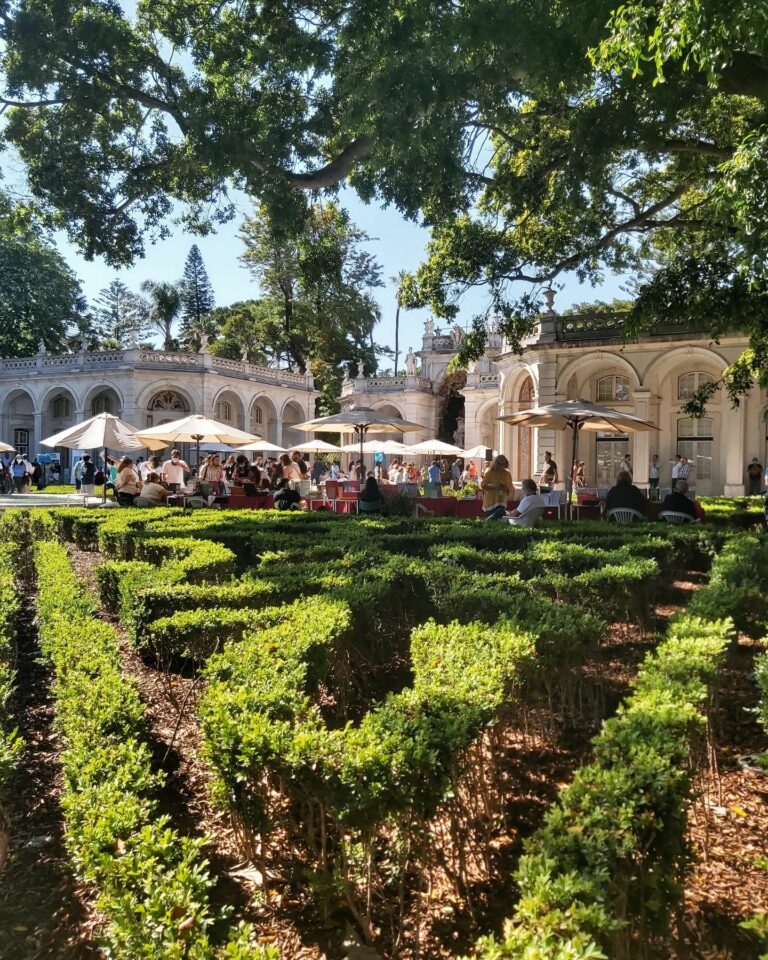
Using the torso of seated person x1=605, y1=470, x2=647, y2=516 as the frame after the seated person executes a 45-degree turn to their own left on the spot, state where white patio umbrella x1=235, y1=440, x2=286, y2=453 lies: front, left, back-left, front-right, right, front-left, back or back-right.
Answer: front

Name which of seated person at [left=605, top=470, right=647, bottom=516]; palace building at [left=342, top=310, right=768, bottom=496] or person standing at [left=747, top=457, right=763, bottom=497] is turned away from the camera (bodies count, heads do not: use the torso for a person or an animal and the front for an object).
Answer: the seated person

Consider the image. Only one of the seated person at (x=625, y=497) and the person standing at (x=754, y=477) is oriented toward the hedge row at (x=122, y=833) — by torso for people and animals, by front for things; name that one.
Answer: the person standing

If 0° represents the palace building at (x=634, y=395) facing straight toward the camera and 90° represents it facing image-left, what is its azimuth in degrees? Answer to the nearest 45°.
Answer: approximately 45°

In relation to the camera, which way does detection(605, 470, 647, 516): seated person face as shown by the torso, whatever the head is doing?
away from the camera

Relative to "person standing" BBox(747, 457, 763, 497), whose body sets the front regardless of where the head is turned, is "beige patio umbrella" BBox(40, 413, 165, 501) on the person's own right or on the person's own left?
on the person's own right

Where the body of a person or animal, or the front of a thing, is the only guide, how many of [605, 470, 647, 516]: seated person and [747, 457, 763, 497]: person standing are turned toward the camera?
1

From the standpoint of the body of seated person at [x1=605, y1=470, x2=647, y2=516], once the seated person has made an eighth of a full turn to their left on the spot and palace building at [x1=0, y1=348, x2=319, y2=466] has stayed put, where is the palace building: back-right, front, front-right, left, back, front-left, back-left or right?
front

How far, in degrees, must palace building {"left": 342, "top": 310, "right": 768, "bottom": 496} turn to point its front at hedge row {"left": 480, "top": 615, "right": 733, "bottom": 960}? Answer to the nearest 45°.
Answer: approximately 45° to its left

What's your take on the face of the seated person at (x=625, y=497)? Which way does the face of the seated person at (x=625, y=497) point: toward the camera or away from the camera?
away from the camera

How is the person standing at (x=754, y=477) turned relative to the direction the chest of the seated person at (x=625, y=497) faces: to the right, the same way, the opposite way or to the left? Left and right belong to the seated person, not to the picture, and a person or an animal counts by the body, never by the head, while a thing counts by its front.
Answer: the opposite way
